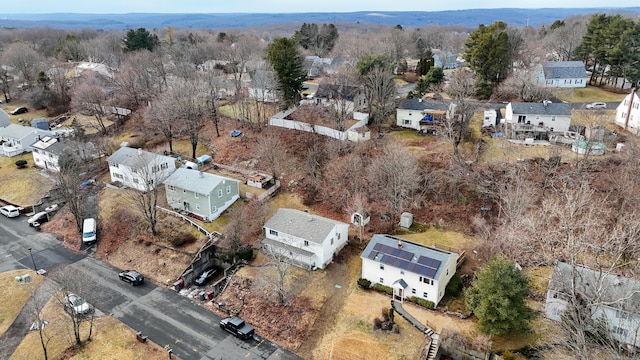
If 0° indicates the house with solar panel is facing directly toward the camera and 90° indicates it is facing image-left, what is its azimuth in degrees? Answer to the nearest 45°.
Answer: approximately 45°

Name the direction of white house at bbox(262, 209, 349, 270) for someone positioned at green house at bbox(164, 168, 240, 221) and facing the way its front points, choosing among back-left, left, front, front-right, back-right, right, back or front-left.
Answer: left

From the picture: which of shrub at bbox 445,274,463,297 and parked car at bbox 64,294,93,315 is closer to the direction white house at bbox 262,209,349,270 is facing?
the parked car

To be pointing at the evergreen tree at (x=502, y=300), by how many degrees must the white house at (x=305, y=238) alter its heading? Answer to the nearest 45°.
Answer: approximately 90° to its left

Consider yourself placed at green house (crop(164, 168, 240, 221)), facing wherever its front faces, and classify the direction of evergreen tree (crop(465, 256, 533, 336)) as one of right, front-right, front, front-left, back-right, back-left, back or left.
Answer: left

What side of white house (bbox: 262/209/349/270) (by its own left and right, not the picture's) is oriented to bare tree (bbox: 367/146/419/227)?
back

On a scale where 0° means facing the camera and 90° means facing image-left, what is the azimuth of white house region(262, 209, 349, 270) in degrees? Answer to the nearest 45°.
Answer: approximately 45°

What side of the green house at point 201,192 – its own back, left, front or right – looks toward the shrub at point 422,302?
left

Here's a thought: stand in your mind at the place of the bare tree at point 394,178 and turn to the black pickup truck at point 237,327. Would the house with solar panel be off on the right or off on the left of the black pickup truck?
left

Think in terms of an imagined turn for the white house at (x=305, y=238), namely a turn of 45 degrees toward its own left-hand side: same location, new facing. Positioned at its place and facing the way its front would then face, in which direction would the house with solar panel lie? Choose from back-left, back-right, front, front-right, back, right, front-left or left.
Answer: front-left

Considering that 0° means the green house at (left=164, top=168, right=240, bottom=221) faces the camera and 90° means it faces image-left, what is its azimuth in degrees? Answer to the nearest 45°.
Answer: approximately 45°

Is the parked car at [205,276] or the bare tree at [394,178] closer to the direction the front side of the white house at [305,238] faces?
the parked car

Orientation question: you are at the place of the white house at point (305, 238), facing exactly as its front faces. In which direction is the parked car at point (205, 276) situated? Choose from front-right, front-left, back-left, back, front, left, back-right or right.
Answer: front-right
